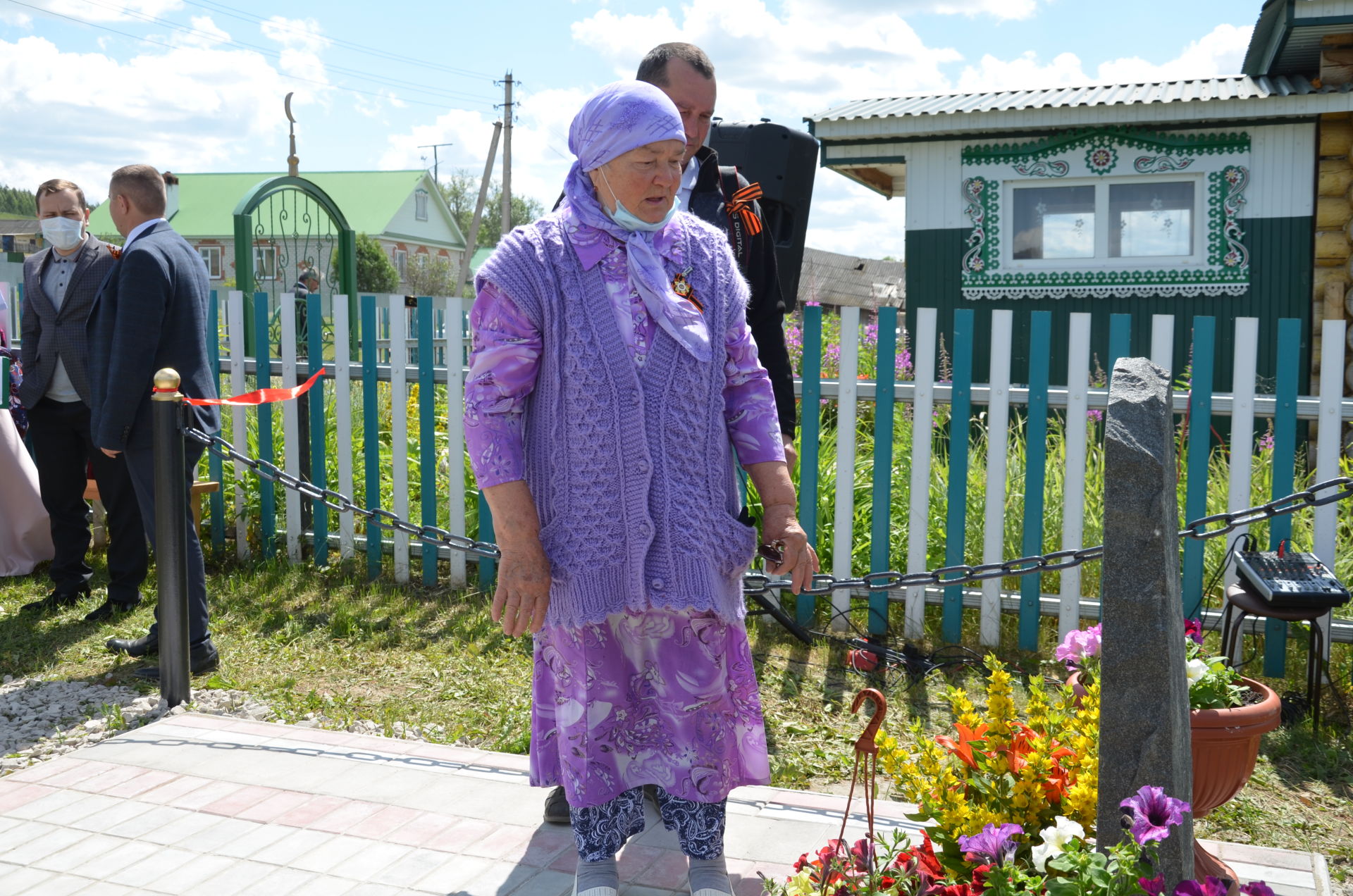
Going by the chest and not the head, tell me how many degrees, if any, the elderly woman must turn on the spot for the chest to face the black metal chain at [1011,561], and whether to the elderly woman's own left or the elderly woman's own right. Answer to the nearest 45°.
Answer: approximately 135° to the elderly woman's own left

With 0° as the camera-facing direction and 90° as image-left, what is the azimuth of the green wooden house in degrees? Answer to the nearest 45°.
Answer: approximately 0°

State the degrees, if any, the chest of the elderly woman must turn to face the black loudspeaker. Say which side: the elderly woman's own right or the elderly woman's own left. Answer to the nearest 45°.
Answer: approximately 180°

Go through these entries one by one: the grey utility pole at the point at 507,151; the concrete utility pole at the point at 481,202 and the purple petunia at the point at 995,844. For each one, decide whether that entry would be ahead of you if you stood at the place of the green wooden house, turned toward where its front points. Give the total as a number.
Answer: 1

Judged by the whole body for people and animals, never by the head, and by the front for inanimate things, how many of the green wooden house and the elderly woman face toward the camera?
2

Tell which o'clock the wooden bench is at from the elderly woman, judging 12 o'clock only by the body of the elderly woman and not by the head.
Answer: The wooden bench is roughly at 5 o'clock from the elderly woman.

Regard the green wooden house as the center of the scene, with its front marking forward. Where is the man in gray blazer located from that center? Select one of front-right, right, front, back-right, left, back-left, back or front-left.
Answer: front-right

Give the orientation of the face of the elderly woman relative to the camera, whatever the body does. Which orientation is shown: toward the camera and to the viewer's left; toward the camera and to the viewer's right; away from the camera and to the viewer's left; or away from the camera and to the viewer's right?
toward the camera and to the viewer's right

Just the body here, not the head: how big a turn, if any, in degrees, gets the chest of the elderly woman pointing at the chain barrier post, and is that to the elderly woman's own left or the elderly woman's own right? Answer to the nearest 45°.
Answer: approximately 135° to the elderly woman's own right

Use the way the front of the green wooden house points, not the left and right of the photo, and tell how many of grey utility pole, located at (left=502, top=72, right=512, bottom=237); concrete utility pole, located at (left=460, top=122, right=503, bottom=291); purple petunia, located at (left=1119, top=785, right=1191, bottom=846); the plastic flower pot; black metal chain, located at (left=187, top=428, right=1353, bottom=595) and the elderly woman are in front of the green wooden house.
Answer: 4

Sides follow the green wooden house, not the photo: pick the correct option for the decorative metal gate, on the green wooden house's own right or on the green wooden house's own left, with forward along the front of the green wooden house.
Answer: on the green wooden house's own right

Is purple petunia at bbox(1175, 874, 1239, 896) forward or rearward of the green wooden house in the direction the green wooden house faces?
forward

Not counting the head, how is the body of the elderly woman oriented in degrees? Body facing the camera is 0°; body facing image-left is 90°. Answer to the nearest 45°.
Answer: approximately 0°

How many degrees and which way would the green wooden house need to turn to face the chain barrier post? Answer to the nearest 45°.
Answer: approximately 45° to its right

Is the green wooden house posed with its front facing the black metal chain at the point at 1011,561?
yes
